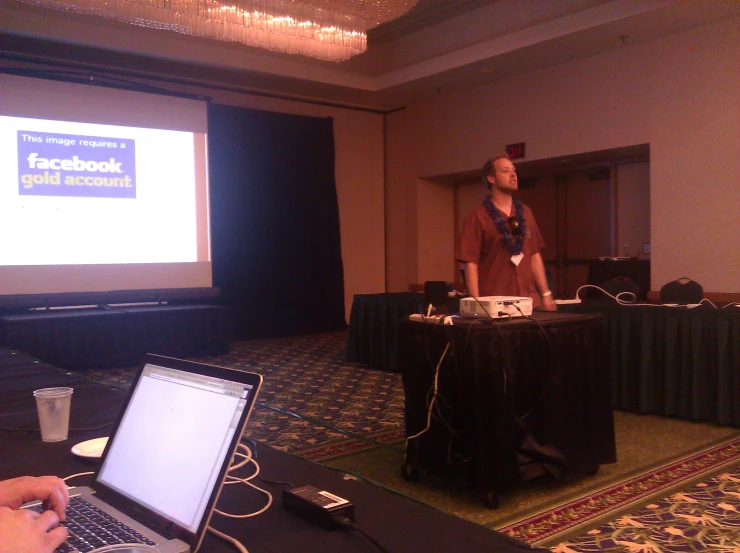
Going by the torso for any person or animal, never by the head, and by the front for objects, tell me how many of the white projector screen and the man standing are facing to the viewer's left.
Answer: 0

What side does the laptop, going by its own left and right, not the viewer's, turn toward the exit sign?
back

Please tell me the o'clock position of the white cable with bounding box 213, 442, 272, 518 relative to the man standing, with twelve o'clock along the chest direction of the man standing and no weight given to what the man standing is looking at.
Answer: The white cable is roughly at 2 o'clock from the man standing.

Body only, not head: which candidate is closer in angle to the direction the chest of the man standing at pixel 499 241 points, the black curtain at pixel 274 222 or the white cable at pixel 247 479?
the white cable

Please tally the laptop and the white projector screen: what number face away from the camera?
0

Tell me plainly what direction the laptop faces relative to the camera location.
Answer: facing the viewer and to the left of the viewer

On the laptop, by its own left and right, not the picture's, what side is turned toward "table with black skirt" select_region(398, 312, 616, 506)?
back

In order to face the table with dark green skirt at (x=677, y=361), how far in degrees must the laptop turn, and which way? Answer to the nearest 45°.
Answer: approximately 180°

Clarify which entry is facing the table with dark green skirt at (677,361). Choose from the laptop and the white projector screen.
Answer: the white projector screen

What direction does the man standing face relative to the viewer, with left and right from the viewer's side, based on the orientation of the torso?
facing the viewer and to the right of the viewer

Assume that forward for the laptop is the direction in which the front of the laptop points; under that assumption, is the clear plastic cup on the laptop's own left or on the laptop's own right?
on the laptop's own right
